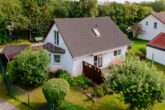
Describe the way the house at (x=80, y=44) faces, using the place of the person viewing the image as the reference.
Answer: facing the viewer and to the right of the viewer

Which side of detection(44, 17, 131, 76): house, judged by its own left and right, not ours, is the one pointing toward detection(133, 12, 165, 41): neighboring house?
left

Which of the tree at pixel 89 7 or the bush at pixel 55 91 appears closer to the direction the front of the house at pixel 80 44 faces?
the bush

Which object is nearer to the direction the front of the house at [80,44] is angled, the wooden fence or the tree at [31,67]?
the wooden fence

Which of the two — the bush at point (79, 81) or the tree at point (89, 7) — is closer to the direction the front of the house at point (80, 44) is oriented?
the bush

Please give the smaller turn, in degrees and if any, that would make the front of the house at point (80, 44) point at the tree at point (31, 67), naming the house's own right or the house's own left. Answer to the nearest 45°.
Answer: approximately 90° to the house's own right

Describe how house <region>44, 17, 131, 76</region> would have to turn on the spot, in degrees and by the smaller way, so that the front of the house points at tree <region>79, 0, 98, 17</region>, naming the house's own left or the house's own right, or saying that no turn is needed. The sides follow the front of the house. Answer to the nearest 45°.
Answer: approximately 135° to the house's own left

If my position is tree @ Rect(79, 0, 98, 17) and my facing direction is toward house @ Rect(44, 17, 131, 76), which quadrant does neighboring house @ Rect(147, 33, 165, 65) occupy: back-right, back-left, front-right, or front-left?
front-left
